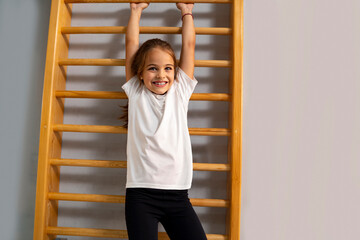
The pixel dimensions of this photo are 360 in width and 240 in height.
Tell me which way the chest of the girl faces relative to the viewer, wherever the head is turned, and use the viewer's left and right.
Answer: facing the viewer
